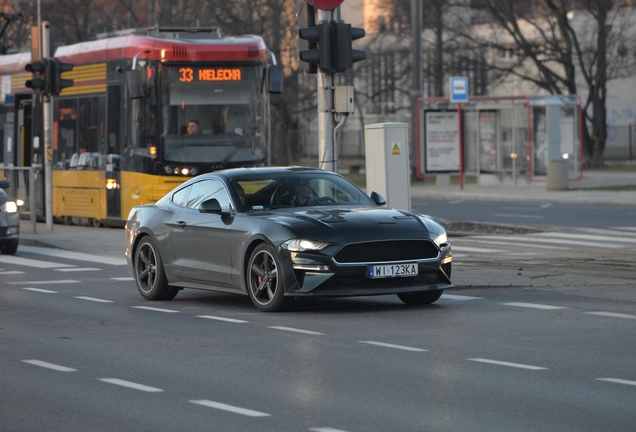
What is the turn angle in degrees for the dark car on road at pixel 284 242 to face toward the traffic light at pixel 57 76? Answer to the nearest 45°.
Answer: approximately 135° to its left

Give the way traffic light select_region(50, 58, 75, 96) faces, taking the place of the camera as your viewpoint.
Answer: facing to the right of the viewer

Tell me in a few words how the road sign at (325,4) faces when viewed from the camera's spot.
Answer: facing the viewer

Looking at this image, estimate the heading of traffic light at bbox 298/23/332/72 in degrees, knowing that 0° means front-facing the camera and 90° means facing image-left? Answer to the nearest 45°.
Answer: approximately 90°

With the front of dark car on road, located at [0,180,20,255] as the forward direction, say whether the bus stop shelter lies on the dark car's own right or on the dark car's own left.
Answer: on the dark car's own left

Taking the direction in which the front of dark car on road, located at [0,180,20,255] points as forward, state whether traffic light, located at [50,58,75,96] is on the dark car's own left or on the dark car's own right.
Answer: on the dark car's own left

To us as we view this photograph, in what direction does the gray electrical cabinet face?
facing the viewer and to the right of the viewer

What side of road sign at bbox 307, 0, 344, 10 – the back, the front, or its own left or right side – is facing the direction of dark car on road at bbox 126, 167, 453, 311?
front

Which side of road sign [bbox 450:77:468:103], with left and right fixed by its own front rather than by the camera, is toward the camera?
front
